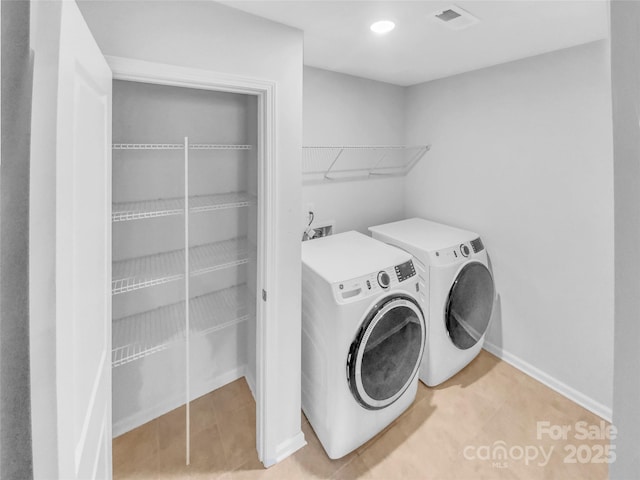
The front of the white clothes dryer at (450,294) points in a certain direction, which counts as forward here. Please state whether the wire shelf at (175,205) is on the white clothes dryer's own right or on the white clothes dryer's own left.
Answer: on the white clothes dryer's own right

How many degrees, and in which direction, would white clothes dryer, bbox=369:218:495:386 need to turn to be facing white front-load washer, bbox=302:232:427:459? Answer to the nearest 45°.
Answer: approximately 90° to its right

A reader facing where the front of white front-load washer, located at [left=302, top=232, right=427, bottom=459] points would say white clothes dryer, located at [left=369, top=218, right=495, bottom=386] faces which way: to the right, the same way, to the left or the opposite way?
the same way

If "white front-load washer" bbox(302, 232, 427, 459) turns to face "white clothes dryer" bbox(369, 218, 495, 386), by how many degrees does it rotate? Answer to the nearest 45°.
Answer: approximately 90° to its left

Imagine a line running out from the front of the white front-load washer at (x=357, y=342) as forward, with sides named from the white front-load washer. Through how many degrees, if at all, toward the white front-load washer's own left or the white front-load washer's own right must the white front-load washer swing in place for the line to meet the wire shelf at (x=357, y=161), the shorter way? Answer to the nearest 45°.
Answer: approximately 135° to the white front-load washer's own left

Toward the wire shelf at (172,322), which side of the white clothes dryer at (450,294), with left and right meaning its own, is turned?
right

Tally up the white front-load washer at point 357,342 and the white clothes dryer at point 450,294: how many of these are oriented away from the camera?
0

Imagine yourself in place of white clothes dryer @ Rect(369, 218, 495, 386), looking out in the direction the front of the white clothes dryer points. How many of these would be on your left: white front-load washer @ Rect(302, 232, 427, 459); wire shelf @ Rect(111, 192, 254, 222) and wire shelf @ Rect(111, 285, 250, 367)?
0
